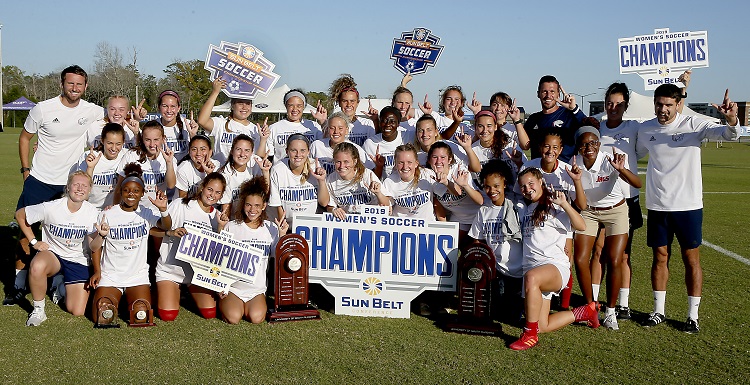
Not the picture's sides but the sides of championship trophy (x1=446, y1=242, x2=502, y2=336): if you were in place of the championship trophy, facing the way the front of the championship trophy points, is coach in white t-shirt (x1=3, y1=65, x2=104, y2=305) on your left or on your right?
on your right

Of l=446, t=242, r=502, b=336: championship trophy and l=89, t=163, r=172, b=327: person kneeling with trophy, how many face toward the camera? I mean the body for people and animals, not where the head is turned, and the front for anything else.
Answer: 2

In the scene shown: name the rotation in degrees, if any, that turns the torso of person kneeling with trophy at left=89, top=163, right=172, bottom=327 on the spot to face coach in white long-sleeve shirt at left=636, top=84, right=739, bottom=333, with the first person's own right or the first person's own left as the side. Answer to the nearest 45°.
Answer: approximately 45° to the first person's own left

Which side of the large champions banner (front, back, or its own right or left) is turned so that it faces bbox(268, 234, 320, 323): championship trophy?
right

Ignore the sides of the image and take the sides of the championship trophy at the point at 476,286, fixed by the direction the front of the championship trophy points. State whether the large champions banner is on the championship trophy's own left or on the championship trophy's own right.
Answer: on the championship trophy's own right

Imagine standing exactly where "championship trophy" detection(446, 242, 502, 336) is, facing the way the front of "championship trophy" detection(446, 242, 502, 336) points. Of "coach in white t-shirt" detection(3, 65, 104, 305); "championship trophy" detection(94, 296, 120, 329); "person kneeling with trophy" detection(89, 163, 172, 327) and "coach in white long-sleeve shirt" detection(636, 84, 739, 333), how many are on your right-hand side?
3

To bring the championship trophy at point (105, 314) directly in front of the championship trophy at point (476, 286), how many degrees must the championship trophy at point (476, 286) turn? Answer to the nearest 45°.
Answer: approximately 90° to its right

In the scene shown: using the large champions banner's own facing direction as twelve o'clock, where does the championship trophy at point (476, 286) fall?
The championship trophy is roughly at 10 o'clock from the large champions banner.
